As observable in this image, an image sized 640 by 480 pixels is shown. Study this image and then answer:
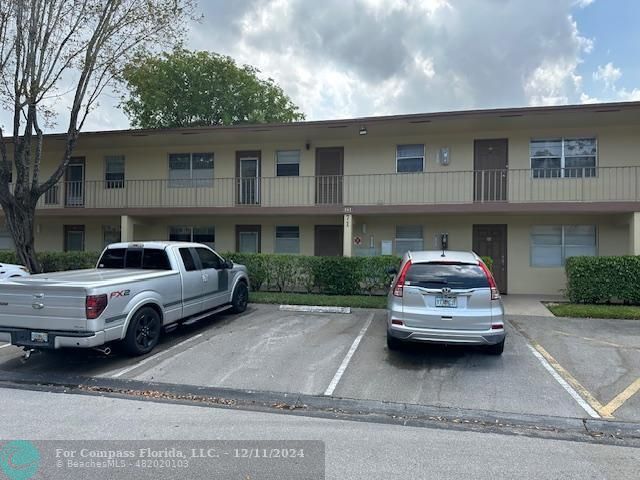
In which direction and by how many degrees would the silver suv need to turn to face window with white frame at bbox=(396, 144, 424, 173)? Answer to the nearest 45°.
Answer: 0° — it already faces it

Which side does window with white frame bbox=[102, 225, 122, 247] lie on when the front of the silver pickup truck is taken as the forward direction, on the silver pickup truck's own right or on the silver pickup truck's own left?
on the silver pickup truck's own left

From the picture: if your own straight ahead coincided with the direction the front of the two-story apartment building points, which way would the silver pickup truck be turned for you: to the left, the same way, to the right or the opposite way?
the opposite way

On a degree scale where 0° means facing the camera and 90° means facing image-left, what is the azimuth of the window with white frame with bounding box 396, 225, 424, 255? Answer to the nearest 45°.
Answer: approximately 0°

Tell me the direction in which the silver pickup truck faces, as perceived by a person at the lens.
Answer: facing away from the viewer and to the right of the viewer

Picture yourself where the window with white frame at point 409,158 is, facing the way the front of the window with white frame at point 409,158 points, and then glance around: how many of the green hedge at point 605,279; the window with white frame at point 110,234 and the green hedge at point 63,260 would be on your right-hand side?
2

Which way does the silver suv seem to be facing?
away from the camera

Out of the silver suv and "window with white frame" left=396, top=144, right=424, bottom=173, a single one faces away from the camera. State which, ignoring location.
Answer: the silver suv

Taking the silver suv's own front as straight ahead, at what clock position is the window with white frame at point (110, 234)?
The window with white frame is roughly at 10 o'clock from the silver suv.

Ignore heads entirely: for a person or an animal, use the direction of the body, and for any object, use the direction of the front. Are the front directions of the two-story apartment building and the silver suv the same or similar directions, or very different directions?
very different directions

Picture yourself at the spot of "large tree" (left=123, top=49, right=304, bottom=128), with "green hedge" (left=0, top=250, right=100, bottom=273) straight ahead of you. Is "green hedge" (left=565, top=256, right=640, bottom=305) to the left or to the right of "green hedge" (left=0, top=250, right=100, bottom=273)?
left

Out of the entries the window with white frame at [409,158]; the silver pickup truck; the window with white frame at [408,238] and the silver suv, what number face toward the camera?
2
